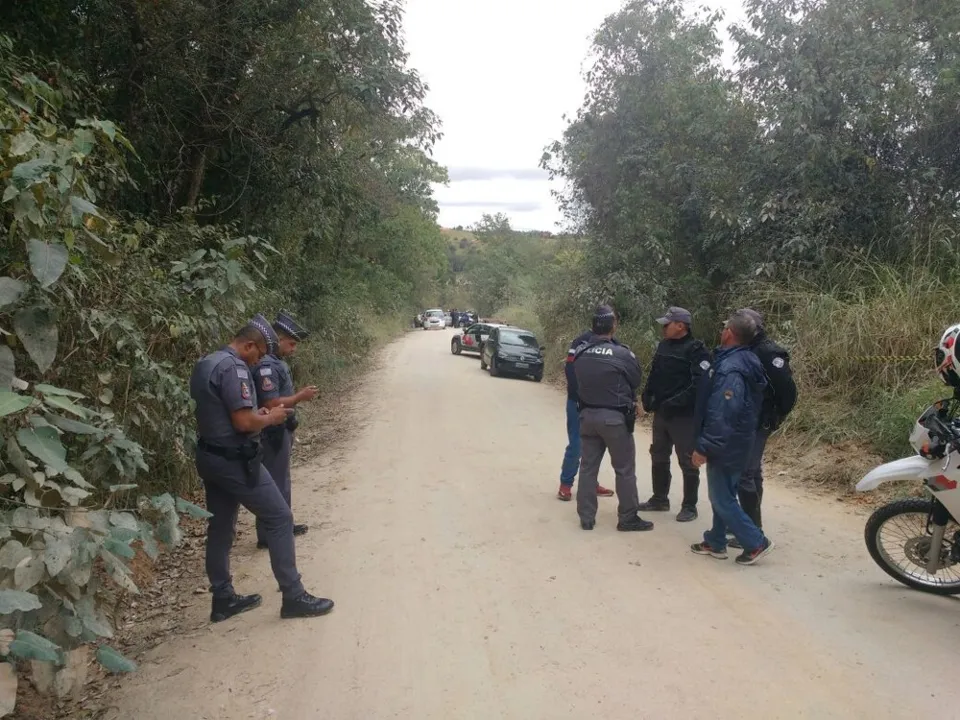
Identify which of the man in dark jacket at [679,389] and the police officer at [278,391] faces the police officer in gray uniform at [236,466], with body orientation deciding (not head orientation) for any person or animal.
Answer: the man in dark jacket

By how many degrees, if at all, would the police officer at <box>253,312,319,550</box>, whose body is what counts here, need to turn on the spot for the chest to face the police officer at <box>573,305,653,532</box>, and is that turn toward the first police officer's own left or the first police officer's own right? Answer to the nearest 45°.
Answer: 0° — they already face them

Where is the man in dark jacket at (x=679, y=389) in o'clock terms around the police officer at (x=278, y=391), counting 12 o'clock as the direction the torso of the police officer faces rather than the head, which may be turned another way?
The man in dark jacket is roughly at 12 o'clock from the police officer.

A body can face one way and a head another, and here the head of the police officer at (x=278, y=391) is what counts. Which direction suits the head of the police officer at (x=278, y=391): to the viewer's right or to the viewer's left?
to the viewer's right

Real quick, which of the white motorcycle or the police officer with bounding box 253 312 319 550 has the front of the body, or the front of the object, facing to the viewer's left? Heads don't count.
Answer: the white motorcycle

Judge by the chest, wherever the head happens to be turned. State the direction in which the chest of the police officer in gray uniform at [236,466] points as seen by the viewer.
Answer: to the viewer's right

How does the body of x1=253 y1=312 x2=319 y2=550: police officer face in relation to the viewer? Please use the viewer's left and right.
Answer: facing to the right of the viewer

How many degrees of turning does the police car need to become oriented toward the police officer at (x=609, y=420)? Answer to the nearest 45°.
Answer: approximately 45° to its left

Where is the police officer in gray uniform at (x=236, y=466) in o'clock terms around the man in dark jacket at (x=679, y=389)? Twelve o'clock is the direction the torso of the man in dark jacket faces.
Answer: The police officer in gray uniform is roughly at 12 o'clock from the man in dark jacket.

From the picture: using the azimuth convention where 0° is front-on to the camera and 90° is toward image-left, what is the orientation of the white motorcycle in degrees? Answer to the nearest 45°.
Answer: approximately 90°

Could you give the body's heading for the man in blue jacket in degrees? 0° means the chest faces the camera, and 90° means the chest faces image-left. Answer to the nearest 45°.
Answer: approximately 90°

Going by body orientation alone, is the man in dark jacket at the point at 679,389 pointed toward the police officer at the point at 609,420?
yes

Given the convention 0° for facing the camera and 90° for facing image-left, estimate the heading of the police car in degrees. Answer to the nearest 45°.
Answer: approximately 45°
